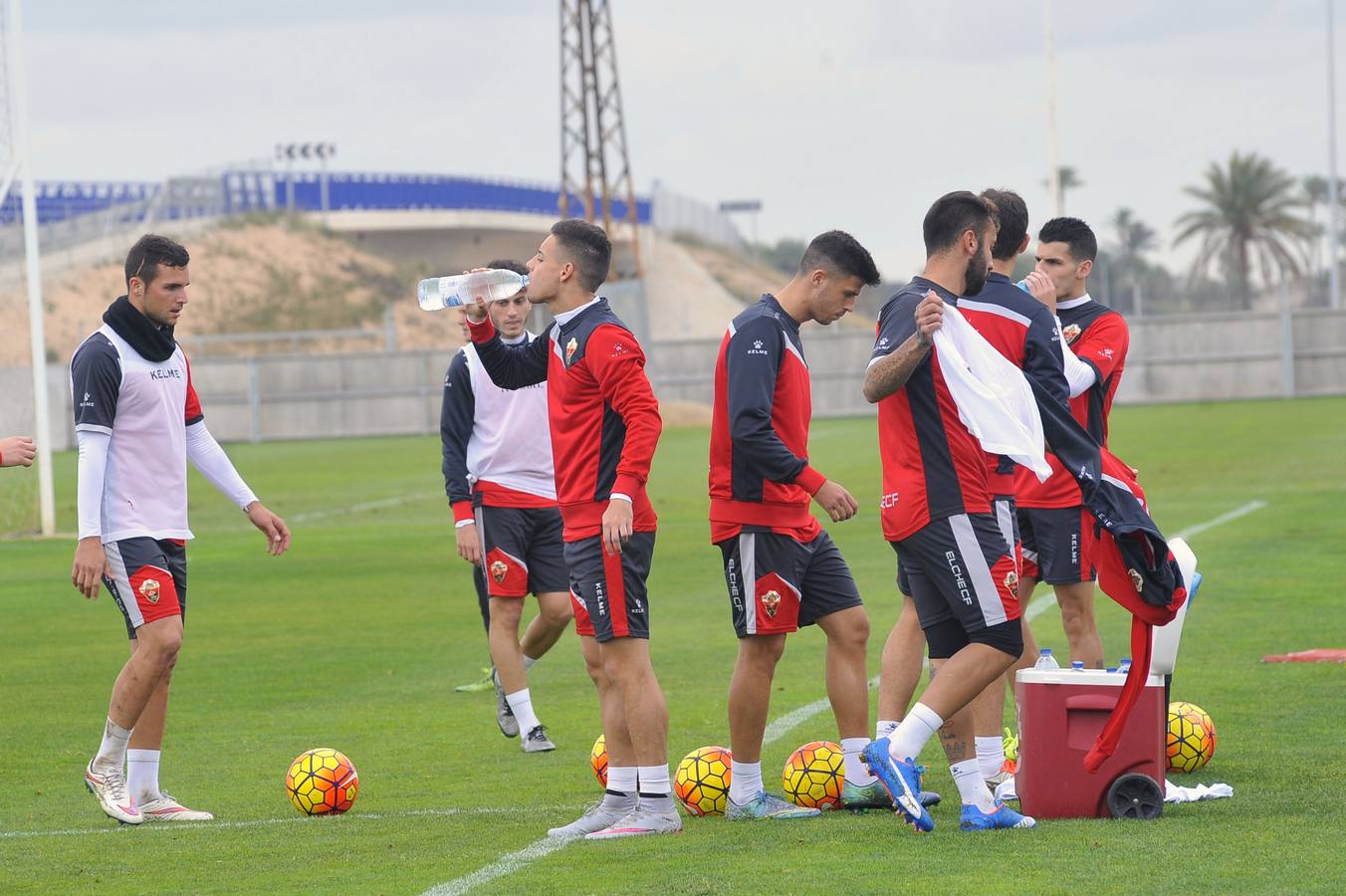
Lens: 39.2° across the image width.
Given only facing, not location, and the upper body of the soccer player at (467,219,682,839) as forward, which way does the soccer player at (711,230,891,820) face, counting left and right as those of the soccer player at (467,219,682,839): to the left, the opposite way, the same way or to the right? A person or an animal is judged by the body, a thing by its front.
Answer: the opposite way

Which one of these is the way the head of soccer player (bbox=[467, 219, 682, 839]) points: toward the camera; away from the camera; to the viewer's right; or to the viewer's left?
to the viewer's left

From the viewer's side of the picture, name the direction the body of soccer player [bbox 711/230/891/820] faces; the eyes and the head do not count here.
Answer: to the viewer's right

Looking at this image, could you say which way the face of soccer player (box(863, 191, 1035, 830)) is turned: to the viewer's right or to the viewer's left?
to the viewer's right

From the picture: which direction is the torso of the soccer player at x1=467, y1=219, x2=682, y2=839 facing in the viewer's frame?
to the viewer's left

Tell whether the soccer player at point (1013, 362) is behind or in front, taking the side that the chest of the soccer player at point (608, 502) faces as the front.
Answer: behind

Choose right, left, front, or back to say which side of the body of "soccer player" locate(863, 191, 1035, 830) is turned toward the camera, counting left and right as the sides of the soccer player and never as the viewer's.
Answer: right

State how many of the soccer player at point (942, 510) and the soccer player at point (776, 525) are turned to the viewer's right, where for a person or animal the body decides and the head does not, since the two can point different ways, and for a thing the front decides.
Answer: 2

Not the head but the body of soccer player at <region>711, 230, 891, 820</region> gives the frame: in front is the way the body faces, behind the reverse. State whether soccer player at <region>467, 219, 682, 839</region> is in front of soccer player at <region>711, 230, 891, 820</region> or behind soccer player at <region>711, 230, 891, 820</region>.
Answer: behind

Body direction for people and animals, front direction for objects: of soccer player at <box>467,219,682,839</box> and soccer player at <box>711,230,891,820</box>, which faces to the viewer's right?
soccer player at <box>711,230,891,820</box>
